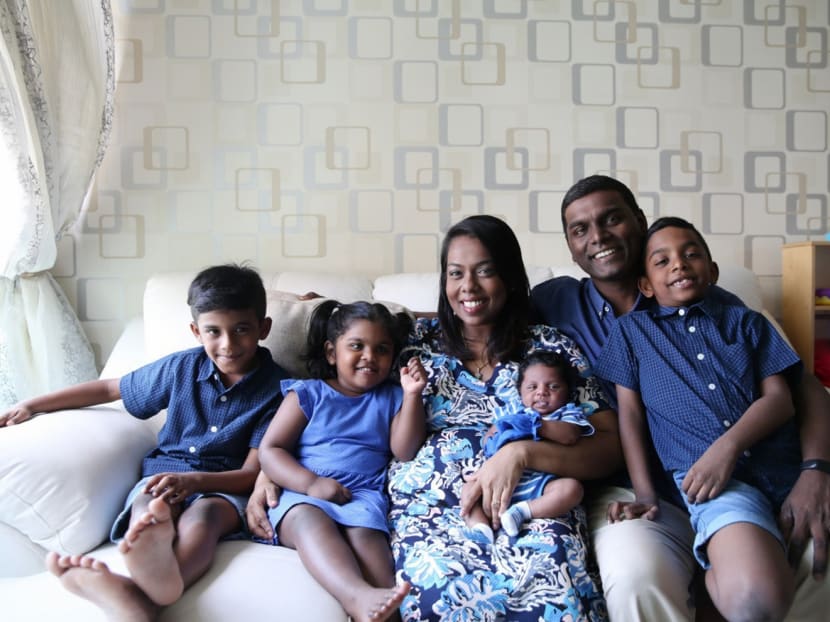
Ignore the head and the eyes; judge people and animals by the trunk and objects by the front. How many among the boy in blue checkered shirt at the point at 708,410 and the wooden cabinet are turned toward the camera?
2

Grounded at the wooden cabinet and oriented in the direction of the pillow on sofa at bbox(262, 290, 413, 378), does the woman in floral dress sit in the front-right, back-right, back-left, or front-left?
front-left

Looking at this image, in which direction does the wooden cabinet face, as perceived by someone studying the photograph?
facing the viewer

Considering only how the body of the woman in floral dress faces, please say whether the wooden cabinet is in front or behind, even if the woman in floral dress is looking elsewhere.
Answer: behind

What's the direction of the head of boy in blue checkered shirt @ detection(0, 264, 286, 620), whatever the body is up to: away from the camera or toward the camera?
toward the camera

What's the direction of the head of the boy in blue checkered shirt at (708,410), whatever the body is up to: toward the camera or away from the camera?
toward the camera

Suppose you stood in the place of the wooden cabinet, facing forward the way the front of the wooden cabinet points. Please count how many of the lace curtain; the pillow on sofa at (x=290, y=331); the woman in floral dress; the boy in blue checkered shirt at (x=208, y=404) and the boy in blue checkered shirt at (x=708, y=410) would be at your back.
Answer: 0

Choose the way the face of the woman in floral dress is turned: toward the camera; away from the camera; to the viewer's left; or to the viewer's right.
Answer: toward the camera

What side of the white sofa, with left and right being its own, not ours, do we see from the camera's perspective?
front

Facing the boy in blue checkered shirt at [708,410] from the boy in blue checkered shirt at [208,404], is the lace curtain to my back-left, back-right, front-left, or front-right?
back-left

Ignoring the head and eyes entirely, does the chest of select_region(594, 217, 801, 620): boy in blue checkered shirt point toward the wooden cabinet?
no

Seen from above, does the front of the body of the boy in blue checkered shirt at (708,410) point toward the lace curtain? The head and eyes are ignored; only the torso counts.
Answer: no

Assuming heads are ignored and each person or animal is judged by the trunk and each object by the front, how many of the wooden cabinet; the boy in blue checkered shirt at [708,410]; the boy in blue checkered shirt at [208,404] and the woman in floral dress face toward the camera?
4

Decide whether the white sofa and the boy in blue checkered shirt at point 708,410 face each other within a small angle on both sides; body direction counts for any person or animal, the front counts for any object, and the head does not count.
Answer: no
